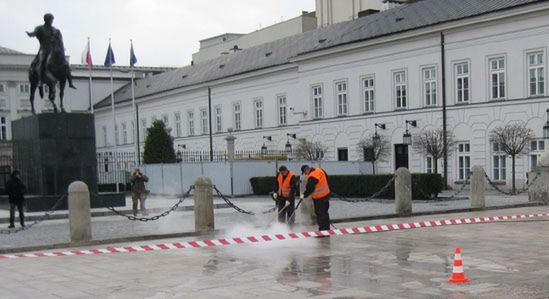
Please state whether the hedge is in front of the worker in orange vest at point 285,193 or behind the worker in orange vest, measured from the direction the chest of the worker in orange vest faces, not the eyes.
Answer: behind

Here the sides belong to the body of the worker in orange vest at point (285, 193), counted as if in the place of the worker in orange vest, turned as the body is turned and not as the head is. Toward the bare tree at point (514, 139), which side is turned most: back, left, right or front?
back

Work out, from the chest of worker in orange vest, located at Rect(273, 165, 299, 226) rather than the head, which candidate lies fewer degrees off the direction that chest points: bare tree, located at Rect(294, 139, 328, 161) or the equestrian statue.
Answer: the equestrian statue

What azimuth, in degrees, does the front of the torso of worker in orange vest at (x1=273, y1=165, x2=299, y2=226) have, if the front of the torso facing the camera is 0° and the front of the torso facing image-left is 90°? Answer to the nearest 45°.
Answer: approximately 45°

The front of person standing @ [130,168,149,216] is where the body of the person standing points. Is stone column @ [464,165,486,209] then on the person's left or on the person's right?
on the person's left

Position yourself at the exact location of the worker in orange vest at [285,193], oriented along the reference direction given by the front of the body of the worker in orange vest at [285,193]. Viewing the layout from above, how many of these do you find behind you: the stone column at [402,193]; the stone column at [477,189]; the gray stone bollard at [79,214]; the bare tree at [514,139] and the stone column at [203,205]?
3

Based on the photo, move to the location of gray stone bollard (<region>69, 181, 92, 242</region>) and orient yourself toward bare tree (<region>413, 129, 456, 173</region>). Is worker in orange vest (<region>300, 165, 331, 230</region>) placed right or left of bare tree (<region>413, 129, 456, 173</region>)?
right
